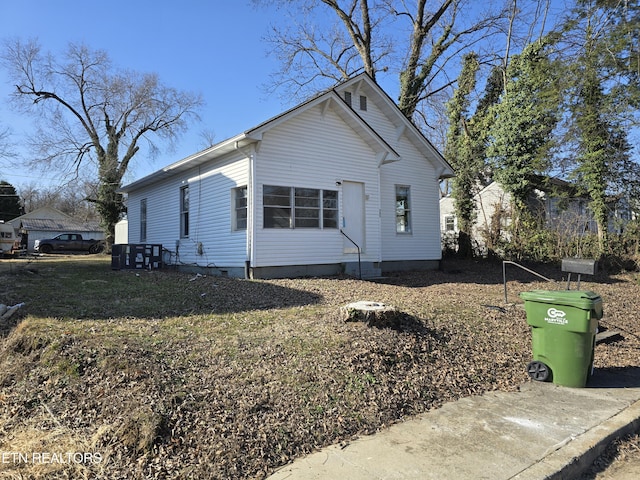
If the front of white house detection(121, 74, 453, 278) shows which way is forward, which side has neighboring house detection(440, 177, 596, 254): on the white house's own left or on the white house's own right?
on the white house's own left

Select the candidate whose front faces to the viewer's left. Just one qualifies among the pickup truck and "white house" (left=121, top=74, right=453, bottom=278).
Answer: the pickup truck

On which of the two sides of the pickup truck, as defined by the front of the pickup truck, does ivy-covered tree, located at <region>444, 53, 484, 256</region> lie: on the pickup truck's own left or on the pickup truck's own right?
on the pickup truck's own left

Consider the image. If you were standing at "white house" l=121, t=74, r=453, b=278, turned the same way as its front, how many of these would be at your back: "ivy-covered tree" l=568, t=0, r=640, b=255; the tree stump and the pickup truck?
1

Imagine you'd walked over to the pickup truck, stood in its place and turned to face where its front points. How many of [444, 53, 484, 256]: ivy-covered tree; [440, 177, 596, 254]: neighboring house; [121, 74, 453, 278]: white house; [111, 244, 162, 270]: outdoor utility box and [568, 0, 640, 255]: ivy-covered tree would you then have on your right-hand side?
0

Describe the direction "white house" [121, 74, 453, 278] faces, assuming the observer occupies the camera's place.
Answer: facing the viewer and to the right of the viewer

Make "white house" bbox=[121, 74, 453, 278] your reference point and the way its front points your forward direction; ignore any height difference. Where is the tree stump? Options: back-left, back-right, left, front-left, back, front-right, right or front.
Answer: front-right

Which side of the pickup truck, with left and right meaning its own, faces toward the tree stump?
left

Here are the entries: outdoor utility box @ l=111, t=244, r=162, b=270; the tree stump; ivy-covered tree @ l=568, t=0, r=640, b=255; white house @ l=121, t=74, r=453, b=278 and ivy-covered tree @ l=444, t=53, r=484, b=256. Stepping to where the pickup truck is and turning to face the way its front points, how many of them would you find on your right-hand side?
0

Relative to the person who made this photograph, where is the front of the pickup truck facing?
facing to the left of the viewer

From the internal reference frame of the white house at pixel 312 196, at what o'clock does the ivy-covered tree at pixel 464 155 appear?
The ivy-covered tree is roughly at 9 o'clock from the white house.

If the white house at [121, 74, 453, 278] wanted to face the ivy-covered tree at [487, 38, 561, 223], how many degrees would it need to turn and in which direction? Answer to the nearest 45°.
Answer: approximately 90° to its left

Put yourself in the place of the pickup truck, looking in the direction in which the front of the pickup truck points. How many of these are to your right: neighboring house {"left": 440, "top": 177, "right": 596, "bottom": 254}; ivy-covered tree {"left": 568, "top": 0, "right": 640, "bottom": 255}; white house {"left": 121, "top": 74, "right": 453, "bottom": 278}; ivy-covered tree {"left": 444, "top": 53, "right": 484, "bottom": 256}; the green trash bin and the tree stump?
0

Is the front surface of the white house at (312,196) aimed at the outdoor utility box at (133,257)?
no

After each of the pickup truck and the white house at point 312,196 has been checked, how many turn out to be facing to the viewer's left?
1
